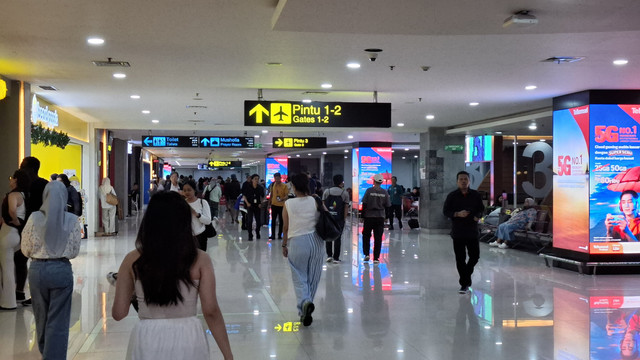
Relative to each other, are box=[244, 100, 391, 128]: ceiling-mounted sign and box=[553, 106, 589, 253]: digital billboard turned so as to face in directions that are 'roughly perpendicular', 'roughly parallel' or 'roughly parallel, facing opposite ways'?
roughly perpendicular

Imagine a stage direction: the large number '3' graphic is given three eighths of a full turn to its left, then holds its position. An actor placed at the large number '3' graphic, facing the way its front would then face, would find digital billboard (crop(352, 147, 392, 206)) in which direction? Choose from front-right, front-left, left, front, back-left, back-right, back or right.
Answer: left

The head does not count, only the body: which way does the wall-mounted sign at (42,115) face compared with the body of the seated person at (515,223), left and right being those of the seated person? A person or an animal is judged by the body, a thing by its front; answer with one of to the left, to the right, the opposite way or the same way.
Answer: the opposite way

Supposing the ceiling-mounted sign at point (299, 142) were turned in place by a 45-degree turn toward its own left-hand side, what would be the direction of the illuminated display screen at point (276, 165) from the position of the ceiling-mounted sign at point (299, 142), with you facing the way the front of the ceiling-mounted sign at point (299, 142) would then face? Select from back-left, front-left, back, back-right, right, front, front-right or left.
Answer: back-left

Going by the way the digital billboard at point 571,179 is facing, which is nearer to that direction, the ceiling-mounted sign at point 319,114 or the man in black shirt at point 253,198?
the ceiling-mounted sign

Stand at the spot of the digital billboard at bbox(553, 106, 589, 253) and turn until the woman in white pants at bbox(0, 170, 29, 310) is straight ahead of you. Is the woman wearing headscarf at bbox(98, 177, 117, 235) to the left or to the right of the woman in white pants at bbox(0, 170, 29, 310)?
right

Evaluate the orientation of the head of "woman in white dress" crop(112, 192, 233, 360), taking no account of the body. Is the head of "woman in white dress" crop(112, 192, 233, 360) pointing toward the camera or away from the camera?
away from the camera

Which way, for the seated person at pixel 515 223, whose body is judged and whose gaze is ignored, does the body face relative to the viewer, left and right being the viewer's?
facing to the left of the viewer

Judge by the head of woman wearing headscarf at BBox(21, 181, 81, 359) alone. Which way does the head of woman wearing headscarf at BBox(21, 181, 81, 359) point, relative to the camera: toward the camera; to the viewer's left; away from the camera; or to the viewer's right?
away from the camera

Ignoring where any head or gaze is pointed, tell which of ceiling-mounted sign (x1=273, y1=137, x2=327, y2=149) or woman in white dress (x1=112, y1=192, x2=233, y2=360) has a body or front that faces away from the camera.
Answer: the woman in white dress

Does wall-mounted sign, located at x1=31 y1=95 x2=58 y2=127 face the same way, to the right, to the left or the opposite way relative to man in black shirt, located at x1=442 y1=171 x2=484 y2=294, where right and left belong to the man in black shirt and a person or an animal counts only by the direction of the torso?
to the left

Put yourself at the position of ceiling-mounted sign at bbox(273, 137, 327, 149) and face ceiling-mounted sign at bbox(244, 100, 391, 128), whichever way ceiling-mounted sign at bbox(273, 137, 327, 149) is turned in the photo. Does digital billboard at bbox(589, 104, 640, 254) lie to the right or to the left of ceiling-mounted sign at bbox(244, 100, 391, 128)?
left

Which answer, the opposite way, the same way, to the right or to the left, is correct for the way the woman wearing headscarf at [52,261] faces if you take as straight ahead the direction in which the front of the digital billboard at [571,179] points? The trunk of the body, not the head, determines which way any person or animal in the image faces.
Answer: to the right
